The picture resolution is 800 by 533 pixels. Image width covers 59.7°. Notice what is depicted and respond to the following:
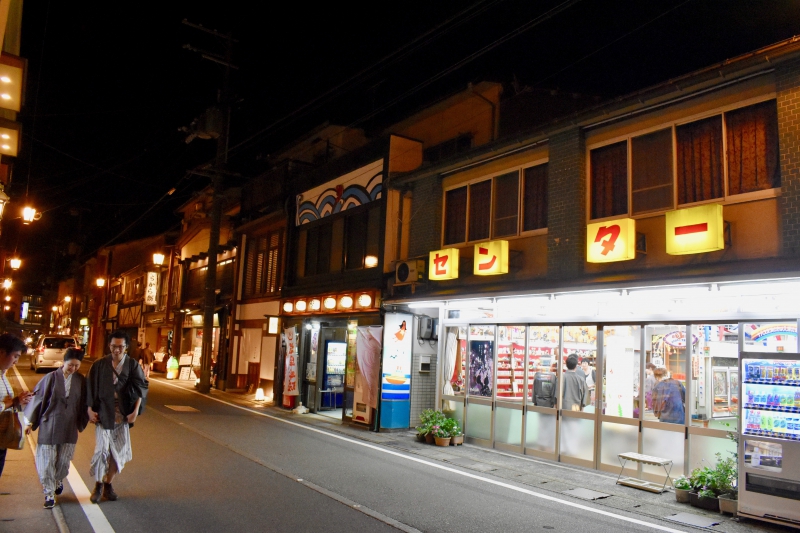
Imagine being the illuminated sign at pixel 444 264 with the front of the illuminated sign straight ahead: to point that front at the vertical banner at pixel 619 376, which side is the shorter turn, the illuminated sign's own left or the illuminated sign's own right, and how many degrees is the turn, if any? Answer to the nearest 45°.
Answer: approximately 90° to the illuminated sign's own left

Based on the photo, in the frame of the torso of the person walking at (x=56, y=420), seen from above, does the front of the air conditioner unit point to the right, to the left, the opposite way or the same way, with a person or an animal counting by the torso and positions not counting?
to the right

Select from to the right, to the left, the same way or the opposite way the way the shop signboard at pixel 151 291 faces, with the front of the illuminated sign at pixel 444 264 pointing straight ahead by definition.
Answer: to the left

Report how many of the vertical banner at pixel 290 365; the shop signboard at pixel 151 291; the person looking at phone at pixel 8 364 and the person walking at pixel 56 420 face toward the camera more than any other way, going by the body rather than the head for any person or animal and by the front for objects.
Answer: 3

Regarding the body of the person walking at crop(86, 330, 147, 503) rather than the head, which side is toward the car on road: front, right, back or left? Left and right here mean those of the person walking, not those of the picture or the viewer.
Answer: back

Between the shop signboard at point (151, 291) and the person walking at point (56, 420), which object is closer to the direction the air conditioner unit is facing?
the person walking
